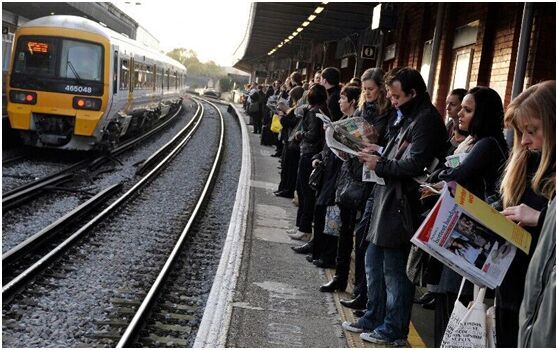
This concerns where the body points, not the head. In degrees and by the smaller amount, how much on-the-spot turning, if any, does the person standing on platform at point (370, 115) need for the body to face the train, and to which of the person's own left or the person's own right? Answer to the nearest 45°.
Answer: approximately 90° to the person's own right

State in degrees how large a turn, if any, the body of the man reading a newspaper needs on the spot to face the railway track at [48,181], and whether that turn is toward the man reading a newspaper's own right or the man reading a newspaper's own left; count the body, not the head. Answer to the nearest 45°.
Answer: approximately 45° to the man reading a newspaper's own right

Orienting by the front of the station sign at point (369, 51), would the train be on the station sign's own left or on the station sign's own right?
on the station sign's own right

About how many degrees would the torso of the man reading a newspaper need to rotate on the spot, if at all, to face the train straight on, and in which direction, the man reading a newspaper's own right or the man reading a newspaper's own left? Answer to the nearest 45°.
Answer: approximately 45° to the man reading a newspaper's own right

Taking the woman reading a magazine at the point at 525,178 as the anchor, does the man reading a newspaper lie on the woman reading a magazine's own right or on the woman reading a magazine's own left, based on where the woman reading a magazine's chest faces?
on the woman reading a magazine's own right

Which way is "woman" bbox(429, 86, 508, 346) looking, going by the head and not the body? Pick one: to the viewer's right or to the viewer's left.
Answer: to the viewer's left

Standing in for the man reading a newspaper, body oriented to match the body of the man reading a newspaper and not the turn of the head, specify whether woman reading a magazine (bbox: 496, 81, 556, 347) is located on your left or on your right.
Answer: on your left

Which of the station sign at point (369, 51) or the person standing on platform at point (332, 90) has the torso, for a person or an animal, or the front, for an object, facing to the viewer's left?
the person standing on platform

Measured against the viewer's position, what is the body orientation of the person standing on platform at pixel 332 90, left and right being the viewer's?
facing to the left of the viewer

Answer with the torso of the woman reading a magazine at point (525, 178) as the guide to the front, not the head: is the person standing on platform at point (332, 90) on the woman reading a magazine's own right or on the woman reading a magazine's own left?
on the woman reading a magazine's own right

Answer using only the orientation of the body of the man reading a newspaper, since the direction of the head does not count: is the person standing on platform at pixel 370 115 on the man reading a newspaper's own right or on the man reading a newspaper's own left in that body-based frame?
on the man reading a newspaper's own right

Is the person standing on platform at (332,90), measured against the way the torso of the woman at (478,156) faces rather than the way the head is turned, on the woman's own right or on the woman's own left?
on the woman's own right

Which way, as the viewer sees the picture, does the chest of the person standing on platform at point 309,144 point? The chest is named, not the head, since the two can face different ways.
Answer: to the viewer's left
